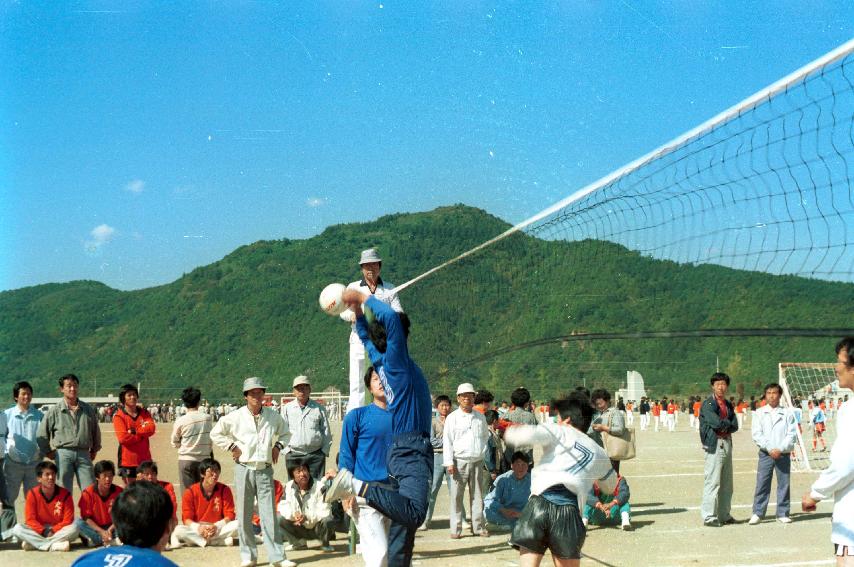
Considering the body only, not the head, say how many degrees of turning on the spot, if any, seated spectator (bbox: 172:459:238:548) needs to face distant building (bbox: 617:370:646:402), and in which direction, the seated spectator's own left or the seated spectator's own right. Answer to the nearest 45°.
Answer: approximately 135° to the seated spectator's own left

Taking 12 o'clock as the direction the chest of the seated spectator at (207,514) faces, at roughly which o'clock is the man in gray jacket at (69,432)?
The man in gray jacket is roughly at 4 o'clock from the seated spectator.

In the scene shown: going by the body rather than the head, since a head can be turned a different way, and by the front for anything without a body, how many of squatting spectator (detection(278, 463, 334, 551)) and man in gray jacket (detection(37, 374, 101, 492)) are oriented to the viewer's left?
0

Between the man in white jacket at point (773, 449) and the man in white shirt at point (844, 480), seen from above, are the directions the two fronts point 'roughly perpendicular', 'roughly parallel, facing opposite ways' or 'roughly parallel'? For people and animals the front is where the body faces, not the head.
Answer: roughly perpendicular

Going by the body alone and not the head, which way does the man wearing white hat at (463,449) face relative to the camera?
toward the camera

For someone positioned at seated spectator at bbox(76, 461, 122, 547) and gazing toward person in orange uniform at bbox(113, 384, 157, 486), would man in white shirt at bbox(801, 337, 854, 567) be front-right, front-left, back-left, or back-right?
back-right

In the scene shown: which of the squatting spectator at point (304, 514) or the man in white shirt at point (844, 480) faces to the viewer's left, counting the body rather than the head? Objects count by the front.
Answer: the man in white shirt

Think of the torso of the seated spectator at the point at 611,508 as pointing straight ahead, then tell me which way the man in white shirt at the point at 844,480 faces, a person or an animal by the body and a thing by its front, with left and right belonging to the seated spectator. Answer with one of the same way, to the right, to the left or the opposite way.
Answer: to the right

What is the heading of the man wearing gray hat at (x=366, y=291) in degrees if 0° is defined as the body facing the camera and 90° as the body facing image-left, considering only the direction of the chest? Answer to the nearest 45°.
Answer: approximately 0°

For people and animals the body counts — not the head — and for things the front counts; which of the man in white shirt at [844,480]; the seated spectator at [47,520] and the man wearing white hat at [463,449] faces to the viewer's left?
the man in white shirt

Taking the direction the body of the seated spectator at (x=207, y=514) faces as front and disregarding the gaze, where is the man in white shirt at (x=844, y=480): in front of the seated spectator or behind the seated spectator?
in front

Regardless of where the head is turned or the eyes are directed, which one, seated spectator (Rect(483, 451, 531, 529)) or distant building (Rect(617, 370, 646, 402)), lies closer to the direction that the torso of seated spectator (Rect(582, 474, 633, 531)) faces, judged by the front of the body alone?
the seated spectator

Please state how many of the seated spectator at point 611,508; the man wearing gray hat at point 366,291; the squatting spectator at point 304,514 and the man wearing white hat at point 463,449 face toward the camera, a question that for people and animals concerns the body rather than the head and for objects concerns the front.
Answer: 4
